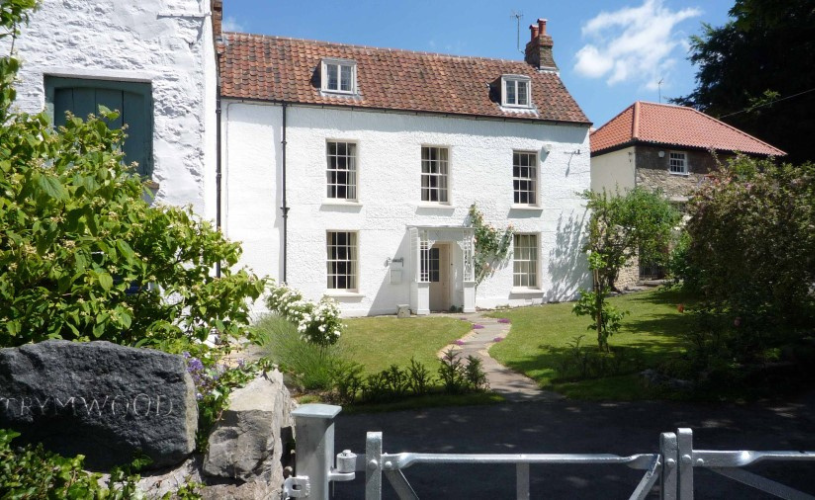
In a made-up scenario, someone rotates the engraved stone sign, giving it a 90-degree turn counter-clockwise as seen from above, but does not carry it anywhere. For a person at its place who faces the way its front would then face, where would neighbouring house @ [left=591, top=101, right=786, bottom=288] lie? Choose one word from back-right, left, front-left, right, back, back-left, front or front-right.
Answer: front-left

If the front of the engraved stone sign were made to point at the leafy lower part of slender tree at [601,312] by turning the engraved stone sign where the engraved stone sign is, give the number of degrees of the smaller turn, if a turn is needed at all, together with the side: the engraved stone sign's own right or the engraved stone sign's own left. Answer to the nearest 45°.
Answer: approximately 135° to the engraved stone sign's own left

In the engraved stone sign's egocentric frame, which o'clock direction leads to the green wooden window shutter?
The green wooden window shutter is roughly at 6 o'clock from the engraved stone sign.

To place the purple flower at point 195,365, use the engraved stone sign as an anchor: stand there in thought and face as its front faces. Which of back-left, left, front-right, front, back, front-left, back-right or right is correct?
back-left

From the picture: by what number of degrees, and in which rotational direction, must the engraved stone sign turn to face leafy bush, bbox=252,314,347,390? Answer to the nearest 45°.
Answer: approximately 135° to its left

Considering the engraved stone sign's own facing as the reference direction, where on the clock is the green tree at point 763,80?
The green tree is roughly at 8 o'clock from the engraved stone sign.

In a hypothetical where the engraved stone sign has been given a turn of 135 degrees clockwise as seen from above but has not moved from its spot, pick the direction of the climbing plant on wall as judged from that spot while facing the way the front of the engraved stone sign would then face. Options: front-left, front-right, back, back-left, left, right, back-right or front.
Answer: right

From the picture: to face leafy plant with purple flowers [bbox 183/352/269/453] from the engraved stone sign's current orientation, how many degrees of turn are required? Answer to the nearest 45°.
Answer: approximately 135° to its left

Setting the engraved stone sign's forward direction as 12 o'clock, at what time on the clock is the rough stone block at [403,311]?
The rough stone block is roughly at 7 o'clock from the engraved stone sign.

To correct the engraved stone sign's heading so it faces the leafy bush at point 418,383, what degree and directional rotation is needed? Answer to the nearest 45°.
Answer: approximately 135° to its left

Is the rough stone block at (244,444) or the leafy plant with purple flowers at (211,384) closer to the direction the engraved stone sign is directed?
the rough stone block

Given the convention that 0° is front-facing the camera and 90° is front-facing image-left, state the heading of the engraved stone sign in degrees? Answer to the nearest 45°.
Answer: approximately 0°

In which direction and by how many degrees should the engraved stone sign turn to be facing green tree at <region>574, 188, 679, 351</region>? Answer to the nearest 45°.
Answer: approximately 135° to its left
